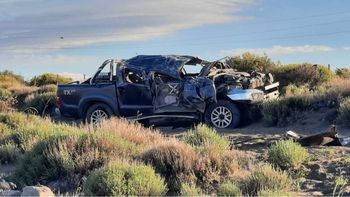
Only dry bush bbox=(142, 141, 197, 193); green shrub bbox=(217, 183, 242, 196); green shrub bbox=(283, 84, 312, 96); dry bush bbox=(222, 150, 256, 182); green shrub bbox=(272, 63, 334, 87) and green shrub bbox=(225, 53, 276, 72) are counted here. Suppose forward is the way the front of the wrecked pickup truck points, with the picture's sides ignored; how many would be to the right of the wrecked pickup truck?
3

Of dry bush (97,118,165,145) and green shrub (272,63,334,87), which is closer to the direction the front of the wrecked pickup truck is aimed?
the green shrub

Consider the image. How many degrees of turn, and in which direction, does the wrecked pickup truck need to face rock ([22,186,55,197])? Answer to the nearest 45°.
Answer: approximately 90° to its right

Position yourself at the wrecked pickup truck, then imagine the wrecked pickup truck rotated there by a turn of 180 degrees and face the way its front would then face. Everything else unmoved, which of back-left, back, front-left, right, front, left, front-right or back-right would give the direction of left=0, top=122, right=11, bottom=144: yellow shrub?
front

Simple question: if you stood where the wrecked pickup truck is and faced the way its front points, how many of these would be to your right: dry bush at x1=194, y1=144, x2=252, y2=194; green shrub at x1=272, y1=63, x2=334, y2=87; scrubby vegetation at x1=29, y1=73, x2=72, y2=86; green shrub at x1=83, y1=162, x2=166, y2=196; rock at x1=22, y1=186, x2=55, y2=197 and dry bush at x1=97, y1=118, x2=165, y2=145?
4

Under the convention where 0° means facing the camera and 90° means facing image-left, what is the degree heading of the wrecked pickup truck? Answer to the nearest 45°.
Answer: approximately 270°

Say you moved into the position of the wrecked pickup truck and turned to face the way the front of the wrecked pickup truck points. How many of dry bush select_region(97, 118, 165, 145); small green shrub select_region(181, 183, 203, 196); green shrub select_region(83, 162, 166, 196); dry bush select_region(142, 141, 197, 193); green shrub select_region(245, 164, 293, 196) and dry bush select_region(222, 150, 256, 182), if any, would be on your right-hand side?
6

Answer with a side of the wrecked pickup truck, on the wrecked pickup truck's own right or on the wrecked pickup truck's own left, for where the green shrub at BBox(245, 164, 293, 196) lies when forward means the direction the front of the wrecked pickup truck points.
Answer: on the wrecked pickup truck's own right

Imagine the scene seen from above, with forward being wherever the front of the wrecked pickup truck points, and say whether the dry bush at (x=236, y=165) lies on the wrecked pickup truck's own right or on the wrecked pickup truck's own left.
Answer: on the wrecked pickup truck's own right

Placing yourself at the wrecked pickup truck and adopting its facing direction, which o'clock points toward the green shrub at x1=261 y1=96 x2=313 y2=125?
The green shrub is roughly at 12 o'clock from the wrecked pickup truck.

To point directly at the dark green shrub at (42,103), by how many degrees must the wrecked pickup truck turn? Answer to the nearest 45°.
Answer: approximately 135° to its left

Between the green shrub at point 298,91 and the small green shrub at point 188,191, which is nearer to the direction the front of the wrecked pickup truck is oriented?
the green shrub at point 298,91

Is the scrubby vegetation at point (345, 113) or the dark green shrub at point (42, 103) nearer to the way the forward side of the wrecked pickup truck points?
the scrubby vegetation

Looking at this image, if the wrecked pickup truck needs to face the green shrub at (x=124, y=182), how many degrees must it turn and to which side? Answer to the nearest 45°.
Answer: approximately 90° to its right
